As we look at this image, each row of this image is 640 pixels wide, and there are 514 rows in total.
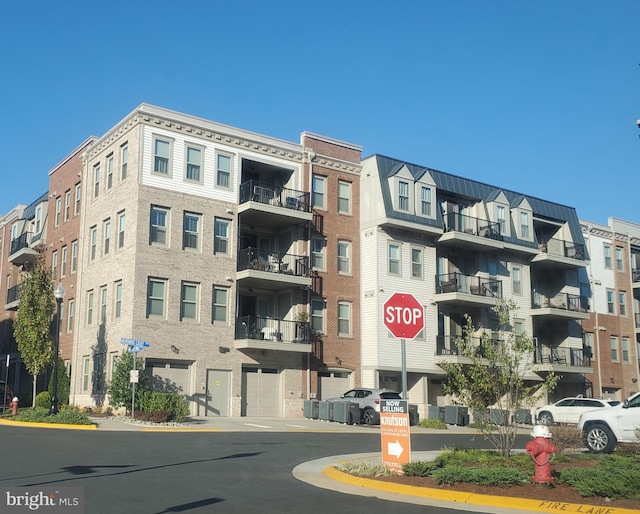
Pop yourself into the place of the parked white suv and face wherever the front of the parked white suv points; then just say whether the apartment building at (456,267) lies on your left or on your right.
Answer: on your right

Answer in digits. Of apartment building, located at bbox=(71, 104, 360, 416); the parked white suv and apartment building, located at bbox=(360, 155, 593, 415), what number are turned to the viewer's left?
1

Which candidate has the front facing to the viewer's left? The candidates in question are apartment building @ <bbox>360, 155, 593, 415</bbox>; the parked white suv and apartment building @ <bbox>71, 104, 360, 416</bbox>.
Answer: the parked white suv

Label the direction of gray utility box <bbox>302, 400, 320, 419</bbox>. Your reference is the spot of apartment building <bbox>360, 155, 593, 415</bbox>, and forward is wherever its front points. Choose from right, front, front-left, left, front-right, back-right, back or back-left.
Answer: right

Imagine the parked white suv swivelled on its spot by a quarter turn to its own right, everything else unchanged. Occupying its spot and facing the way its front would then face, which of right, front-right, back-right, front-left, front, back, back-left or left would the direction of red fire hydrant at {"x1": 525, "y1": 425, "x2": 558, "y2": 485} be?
back

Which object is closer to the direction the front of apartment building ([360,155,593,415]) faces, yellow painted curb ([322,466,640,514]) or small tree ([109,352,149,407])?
the yellow painted curb

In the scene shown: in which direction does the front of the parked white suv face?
to the viewer's left

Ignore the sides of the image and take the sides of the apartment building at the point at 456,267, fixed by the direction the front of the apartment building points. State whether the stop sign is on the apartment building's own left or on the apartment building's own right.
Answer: on the apartment building's own right

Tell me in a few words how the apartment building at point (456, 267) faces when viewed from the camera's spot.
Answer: facing the viewer and to the right of the viewer

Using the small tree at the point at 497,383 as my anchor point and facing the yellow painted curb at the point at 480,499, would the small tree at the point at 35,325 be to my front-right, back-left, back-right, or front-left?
back-right
